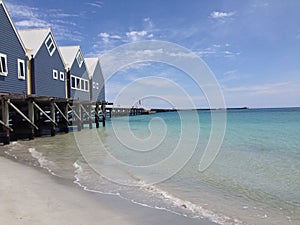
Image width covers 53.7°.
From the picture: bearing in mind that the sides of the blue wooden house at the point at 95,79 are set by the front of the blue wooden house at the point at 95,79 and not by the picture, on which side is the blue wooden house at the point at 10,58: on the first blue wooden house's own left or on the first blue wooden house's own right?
on the first blue wooden house's own right

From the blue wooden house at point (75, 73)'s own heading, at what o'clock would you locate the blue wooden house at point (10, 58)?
the blue wooden house at point (10, 58) is roughly at 2 o'clock from the blue wooden house at point (75, 73).

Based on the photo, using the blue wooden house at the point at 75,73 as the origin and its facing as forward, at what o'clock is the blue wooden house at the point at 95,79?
the blue wooden house at the point at 95,79 is roughly at 8 o'clock from the blue wooden house at the point at 75,73.

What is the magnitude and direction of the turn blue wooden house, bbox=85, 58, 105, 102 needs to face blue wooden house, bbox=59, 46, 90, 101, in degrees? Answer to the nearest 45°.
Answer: approximately 45° to its right

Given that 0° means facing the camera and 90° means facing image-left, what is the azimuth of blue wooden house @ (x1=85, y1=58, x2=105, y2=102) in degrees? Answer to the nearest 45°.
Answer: approximately 315°
